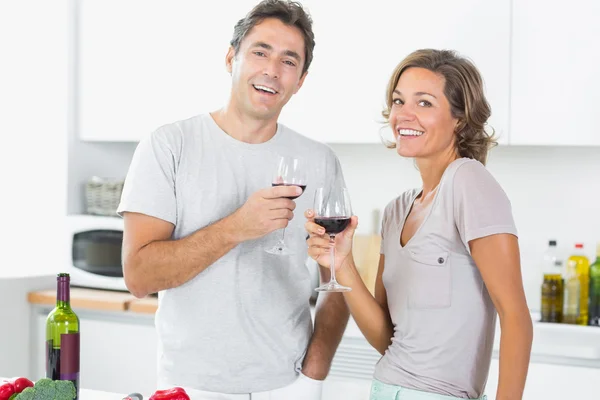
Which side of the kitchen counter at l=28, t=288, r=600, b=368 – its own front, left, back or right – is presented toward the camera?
front

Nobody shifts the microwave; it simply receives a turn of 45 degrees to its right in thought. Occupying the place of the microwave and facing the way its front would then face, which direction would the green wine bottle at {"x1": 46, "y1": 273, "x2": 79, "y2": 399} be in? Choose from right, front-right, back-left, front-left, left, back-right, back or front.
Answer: front-left

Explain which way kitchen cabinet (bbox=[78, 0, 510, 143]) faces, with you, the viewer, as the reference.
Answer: facing the viewer

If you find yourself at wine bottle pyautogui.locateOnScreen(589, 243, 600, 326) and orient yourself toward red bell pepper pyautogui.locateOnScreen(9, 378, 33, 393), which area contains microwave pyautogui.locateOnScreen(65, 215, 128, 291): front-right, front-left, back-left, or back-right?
front-right

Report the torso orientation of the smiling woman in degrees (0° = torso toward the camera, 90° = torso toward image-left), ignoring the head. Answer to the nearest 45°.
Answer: approximately 45°

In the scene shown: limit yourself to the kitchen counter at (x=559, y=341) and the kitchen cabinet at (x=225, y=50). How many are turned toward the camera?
2

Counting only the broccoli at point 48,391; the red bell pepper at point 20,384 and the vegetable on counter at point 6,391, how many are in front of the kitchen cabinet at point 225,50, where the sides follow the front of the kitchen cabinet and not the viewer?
3

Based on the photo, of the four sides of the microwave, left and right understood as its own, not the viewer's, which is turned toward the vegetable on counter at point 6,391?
front

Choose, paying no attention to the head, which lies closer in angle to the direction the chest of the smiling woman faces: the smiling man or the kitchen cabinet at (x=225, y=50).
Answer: the smiling man

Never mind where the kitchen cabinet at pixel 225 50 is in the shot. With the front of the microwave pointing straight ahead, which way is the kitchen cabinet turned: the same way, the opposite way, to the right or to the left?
the same way

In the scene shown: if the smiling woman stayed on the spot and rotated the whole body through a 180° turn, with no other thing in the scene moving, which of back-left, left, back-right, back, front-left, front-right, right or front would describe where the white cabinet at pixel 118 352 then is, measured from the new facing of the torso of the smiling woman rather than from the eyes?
left

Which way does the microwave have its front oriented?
toward the camera

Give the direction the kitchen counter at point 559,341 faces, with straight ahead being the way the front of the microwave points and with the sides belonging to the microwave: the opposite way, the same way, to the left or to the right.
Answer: the same way

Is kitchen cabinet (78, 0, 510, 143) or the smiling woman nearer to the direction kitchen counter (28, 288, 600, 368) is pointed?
the smiling woman

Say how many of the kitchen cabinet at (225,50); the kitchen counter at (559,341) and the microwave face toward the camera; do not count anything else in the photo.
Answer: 3

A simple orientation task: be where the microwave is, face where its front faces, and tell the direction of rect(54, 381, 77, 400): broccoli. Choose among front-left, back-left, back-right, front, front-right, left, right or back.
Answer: front

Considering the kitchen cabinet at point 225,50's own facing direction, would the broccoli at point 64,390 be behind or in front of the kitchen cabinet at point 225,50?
in front

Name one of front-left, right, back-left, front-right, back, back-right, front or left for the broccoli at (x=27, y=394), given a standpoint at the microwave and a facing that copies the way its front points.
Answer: front

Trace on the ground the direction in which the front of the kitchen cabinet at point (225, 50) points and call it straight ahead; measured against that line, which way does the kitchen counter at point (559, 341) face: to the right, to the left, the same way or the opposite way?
the same way
